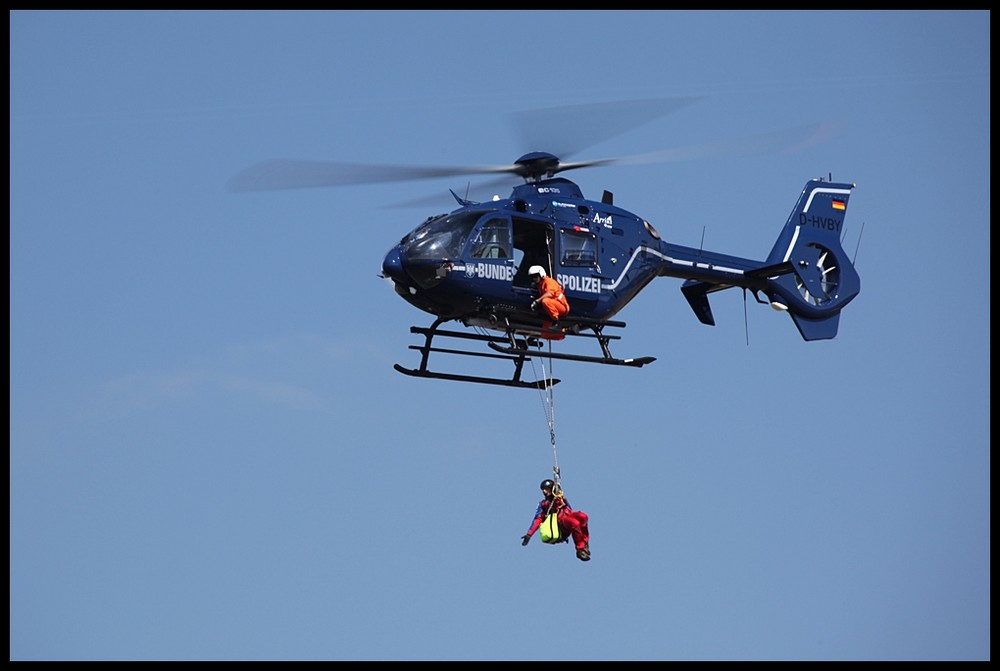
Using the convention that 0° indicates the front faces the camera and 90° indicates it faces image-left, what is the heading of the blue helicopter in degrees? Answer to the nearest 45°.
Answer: approximately 45°
